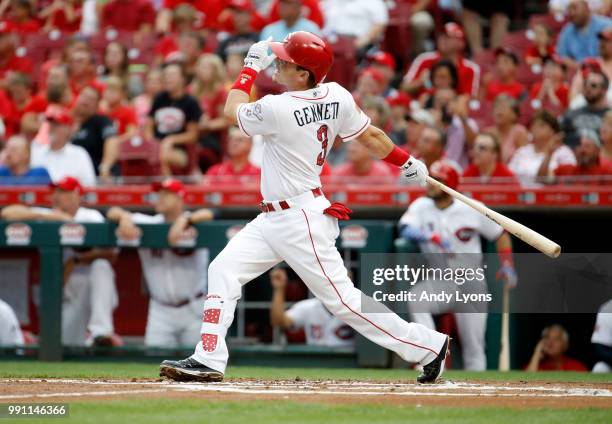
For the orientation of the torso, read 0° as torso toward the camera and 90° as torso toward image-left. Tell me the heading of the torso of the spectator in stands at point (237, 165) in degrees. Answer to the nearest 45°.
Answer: approximately 0°

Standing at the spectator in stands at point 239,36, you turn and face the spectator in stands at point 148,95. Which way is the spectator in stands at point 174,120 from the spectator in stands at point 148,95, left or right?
left

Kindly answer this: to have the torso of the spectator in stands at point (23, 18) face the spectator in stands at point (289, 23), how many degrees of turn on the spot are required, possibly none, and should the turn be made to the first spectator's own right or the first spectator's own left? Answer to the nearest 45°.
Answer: approximately 45° to the first spectator's own left

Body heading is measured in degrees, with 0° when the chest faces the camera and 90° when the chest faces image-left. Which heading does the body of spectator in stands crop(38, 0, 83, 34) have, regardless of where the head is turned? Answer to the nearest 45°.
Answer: approximately 0°

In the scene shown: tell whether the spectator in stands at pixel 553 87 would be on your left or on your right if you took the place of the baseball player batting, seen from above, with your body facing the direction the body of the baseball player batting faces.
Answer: on your right
